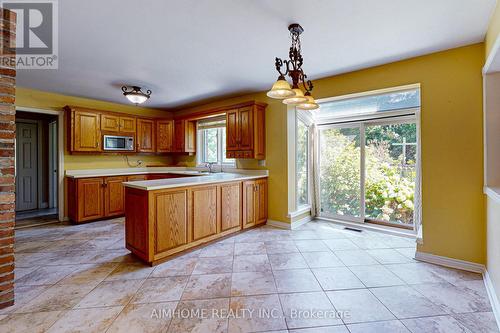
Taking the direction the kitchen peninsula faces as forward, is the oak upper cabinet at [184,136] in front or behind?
behind

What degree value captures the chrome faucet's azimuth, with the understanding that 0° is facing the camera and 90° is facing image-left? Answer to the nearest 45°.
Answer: approximately 45°

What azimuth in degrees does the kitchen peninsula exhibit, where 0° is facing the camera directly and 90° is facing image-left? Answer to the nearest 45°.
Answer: approximately 315°

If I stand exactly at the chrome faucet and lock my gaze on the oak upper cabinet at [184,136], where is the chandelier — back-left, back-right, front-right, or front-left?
back-left

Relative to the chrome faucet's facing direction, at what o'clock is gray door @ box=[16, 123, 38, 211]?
The gray door is roughly at 2 o'clock from the chrome faucet.

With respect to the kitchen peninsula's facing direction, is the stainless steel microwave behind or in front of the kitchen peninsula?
behind

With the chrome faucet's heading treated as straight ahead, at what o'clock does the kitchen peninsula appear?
The kitchen peninsula is roughly at 11 o'clock from the chrome faucet.

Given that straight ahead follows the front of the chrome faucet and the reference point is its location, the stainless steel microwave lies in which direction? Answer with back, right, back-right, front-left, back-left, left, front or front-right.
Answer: front-right

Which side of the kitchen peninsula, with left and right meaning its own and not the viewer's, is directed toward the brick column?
right

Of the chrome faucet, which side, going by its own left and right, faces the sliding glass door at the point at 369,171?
left
